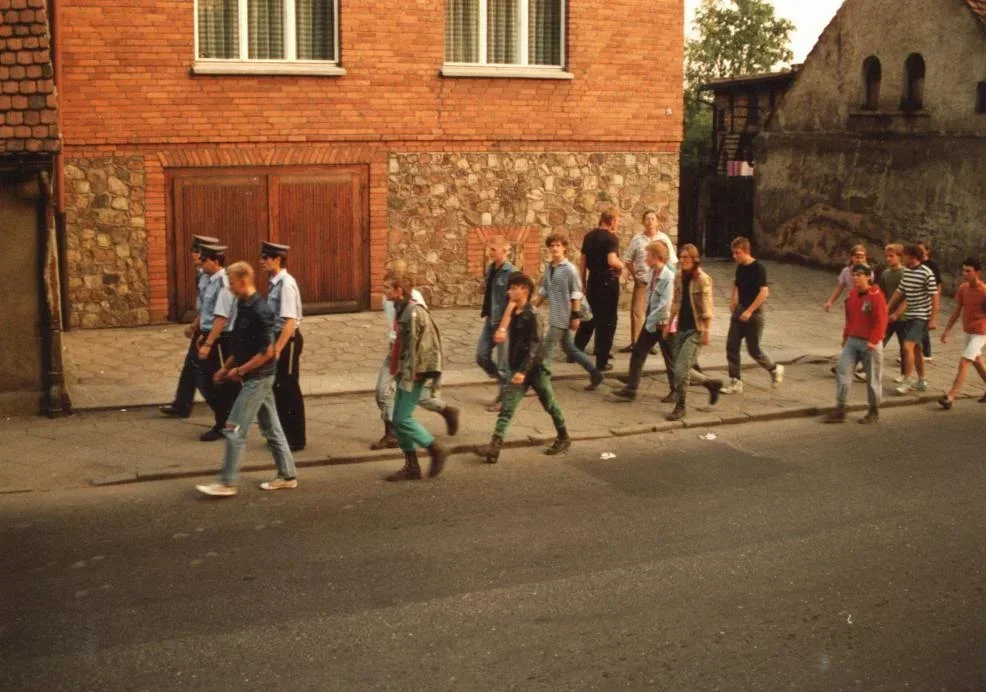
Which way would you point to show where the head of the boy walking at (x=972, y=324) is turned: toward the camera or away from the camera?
toward the camera

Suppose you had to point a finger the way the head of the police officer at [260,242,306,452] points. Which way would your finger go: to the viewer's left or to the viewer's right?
to the viewer's left

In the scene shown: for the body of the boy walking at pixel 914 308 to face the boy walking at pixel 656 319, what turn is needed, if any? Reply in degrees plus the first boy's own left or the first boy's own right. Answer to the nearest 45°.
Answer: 0° — they already face them

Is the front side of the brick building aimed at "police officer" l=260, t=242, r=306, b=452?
yes

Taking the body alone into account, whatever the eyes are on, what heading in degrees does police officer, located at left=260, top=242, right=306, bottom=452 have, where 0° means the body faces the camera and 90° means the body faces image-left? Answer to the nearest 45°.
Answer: approximately 90°

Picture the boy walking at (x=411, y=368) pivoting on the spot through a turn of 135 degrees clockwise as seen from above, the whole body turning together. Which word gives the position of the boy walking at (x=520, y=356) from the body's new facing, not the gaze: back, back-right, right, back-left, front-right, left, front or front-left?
front

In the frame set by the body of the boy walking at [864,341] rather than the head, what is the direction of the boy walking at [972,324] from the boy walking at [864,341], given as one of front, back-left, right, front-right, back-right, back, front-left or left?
back

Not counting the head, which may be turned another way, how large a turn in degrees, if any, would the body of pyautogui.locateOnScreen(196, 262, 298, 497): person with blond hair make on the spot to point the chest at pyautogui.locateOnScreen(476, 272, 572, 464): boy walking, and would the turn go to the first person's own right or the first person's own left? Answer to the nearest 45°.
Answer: approximately 180°

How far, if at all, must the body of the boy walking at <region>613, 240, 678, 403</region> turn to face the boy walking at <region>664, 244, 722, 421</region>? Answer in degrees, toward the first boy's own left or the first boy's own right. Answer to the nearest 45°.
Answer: approximately 135° to the first boy's own left

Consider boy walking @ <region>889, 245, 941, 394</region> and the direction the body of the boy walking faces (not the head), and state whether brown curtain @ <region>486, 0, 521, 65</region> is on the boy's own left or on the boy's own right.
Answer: on the boy's own right

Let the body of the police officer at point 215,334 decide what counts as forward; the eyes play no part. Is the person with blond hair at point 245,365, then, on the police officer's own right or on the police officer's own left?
on the police officer's own left

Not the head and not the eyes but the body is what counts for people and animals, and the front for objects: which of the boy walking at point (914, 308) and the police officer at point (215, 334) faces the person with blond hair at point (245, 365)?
the boy walking

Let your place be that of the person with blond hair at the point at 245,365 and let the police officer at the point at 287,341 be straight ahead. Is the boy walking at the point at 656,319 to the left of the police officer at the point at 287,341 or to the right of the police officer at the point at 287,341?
right

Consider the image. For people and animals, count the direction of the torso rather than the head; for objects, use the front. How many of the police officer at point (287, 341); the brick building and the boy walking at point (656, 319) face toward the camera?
1

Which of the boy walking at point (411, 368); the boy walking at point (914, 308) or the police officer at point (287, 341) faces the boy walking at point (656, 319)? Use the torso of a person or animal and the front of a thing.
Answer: the boy walking at point (914, 308)

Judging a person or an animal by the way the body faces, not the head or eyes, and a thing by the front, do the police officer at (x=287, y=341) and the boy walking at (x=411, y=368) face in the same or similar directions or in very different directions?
same or similar directions

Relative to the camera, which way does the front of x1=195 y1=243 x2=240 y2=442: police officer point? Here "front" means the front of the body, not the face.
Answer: to the viewer's left

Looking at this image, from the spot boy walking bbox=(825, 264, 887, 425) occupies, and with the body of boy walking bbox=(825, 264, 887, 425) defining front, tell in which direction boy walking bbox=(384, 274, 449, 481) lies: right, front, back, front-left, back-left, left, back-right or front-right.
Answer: front

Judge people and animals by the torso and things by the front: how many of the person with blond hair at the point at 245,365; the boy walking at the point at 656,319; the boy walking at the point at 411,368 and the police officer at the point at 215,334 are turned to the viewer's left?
4

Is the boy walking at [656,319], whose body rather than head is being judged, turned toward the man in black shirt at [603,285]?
no

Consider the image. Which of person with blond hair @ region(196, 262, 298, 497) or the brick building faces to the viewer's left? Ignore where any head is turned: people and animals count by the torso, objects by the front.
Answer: the person with blond hair

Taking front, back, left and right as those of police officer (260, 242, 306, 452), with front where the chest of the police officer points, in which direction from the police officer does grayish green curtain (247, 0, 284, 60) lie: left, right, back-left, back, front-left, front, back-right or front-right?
right

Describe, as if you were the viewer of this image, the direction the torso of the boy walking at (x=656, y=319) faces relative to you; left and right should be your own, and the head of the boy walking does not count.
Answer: facing to the left of the viewer
